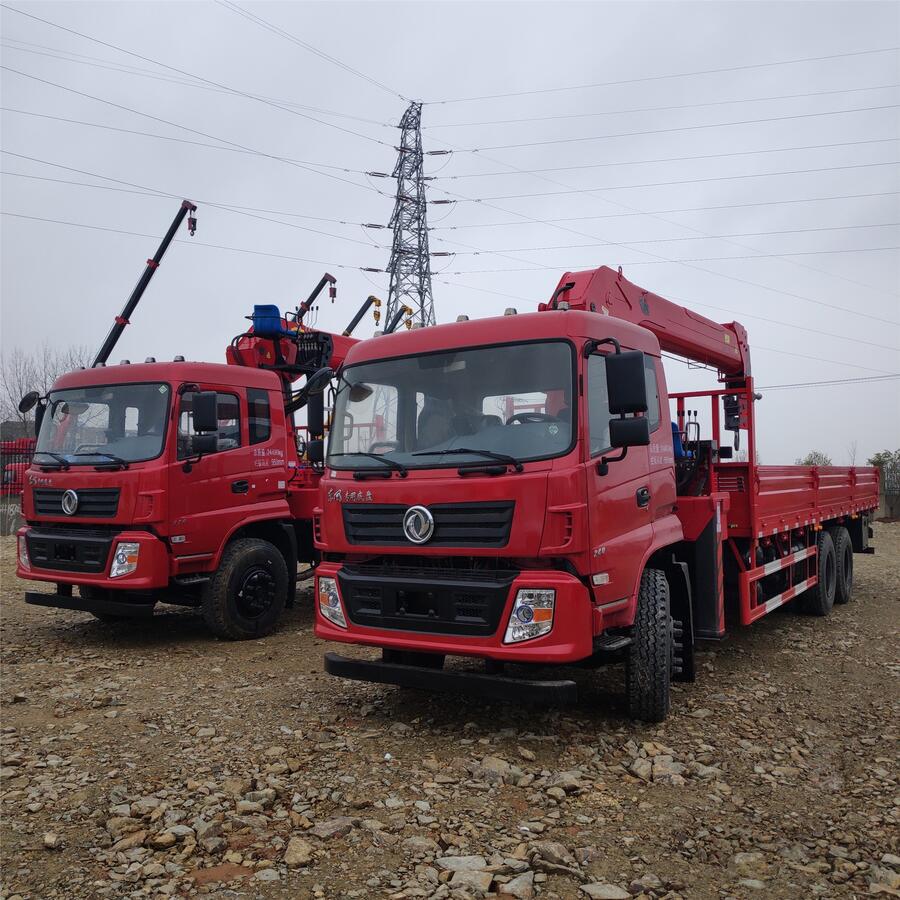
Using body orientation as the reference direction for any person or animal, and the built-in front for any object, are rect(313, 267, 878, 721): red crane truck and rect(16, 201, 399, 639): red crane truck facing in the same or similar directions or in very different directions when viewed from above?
same or similar directions

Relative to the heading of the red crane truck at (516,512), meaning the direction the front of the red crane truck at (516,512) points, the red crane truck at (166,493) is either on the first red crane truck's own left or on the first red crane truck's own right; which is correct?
on the first red crane truck's own right

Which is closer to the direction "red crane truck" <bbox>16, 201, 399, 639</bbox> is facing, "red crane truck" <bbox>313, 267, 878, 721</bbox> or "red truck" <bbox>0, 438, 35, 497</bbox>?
the red crane truck

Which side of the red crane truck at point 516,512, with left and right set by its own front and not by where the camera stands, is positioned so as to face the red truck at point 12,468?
right

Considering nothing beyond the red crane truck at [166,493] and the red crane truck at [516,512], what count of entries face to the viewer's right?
0

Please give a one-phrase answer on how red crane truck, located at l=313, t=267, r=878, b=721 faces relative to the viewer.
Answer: facing the viewer and to the left of the viewer

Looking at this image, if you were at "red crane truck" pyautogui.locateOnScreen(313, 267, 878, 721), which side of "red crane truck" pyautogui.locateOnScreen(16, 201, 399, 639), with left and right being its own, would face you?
left
